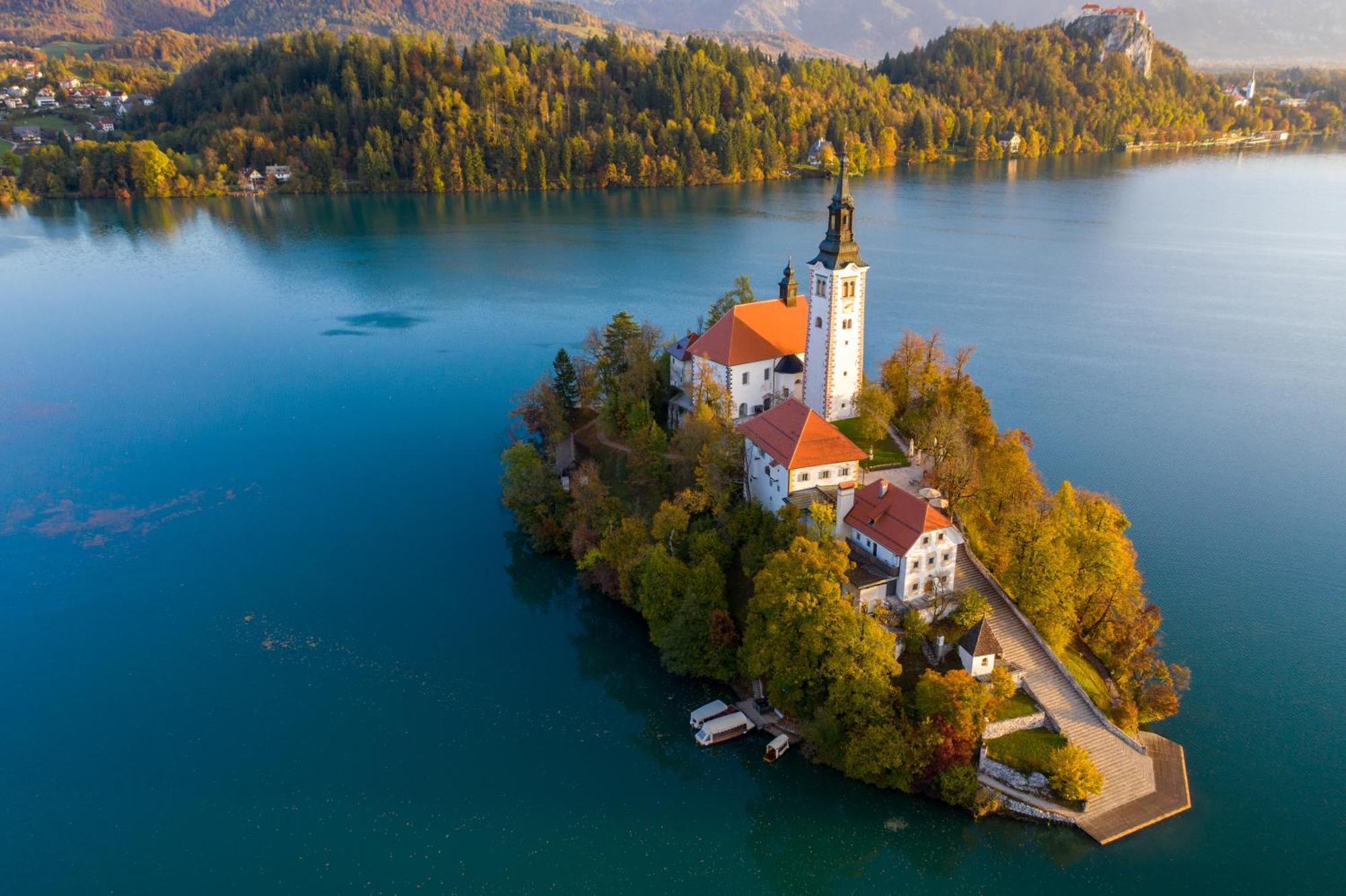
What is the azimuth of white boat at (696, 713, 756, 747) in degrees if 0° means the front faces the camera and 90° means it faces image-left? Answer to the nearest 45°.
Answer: approximately 45°

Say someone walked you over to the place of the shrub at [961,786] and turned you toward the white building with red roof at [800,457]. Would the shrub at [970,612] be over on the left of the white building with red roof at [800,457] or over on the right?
right

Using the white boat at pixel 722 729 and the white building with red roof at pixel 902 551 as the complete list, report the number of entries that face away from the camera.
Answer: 0

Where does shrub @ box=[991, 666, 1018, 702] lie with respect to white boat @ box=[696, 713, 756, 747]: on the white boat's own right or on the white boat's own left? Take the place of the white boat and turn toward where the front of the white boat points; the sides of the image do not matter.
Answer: on the white boat's own left

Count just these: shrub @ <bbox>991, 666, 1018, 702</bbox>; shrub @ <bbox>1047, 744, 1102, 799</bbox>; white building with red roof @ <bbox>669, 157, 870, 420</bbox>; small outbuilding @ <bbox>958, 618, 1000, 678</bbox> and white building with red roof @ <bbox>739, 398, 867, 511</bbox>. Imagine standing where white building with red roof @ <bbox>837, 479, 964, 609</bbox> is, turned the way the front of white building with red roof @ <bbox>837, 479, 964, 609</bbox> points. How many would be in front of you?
3

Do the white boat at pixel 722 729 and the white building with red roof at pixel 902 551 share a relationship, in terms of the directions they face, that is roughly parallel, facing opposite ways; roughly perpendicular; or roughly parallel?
roughly perpendicular

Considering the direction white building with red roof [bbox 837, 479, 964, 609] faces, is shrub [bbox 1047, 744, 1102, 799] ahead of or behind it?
ahead

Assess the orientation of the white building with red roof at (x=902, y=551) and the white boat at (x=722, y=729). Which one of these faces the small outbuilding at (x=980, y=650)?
the white building with red roof

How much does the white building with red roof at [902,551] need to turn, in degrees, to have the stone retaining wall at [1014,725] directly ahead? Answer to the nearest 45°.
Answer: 0° — it already faces it

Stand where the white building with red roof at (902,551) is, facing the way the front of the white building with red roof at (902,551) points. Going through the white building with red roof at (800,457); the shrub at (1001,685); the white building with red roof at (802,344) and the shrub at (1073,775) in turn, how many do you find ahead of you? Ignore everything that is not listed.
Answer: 2
